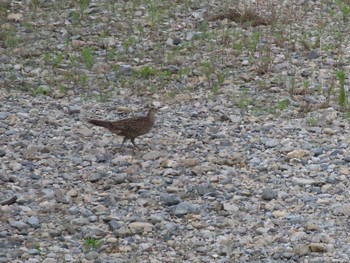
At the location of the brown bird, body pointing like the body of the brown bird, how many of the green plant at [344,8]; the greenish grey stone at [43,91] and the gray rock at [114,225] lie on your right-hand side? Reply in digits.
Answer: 1

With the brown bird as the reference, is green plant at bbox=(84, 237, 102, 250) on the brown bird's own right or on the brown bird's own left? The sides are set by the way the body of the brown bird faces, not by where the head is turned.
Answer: on the brown bird's own right

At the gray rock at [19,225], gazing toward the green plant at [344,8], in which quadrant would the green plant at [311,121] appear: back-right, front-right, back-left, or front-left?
front-right

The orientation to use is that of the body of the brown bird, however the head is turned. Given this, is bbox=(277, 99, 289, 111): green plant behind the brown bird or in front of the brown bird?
in front

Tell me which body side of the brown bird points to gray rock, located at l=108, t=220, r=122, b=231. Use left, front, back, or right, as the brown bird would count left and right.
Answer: right

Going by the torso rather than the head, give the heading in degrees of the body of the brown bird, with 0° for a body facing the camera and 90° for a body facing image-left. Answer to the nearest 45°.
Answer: approximately 270°

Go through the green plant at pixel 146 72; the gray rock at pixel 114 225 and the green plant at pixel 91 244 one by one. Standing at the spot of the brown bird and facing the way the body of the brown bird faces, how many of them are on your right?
2

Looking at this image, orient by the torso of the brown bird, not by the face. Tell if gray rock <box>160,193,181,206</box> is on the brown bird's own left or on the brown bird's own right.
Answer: on the brown bird's own right

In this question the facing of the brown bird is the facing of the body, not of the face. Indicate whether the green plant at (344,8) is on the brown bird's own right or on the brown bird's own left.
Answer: on the brown bird's own left

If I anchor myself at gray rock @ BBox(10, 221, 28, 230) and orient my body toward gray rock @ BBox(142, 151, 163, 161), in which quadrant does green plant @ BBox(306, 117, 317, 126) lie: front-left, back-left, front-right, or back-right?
front-right

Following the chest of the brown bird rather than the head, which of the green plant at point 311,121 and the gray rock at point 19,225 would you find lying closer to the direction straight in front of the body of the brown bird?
the green plant

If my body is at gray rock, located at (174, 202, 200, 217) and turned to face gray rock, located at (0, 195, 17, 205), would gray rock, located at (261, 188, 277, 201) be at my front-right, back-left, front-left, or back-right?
back-right

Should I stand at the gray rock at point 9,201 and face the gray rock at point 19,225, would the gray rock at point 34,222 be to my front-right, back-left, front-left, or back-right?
front-left

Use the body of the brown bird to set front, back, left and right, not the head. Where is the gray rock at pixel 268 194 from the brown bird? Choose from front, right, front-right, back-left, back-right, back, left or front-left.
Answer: front-right

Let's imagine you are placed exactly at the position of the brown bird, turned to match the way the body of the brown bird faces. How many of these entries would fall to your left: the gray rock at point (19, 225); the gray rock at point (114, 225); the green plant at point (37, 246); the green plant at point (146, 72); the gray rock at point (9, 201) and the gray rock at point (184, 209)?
1

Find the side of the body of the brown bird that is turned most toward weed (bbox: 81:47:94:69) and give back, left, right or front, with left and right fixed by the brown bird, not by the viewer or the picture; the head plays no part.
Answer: left
